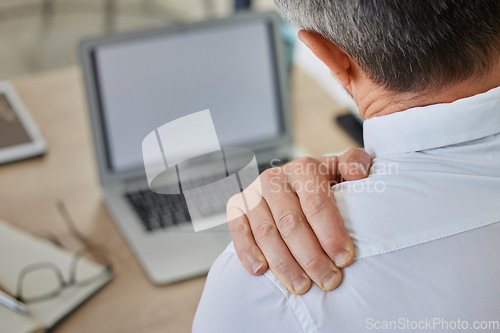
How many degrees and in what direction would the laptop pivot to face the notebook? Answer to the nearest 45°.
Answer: approximately 90° to its right

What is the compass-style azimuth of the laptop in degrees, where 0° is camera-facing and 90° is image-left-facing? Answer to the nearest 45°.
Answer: approximately 315°

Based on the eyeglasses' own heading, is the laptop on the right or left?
on its left

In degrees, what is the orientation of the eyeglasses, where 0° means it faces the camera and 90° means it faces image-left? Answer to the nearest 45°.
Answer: approximately 315°

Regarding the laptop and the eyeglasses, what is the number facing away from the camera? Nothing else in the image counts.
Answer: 0

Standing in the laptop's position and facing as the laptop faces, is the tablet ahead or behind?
behind
